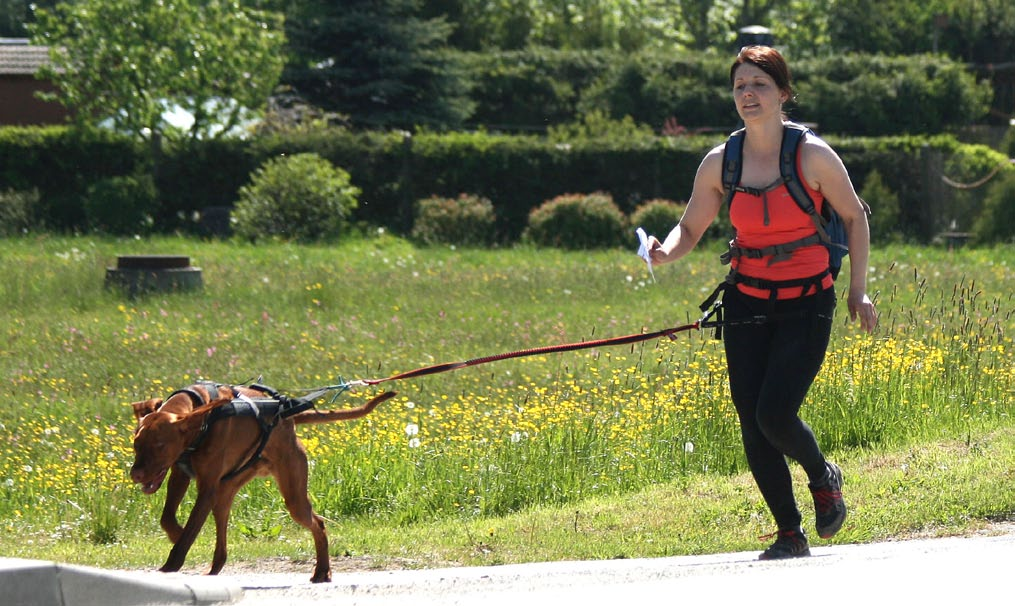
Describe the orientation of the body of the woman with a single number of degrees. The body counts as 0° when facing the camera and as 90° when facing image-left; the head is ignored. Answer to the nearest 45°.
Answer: approximately 45°

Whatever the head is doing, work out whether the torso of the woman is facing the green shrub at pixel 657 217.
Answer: no

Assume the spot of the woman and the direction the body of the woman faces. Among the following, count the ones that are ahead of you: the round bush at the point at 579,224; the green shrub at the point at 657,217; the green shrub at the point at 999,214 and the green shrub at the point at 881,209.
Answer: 0

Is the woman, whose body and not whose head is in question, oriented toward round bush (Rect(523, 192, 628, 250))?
no

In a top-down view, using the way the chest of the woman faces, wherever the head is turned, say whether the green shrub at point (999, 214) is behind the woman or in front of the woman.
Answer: behind

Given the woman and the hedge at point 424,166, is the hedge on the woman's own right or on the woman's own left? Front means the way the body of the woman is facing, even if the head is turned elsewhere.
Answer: on the woman's own right

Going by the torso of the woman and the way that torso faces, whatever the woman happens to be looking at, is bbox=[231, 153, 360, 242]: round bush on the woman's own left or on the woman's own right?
on the woman's own right

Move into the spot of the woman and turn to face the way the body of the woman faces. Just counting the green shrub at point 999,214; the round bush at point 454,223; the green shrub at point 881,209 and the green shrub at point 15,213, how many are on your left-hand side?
0

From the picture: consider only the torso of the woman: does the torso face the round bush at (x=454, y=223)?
no

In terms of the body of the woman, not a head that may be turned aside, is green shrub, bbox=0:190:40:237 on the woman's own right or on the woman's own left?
on the woman's own right

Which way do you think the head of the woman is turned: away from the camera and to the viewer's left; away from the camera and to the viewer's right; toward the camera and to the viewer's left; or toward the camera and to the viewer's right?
toward the camera and to the viewer's left

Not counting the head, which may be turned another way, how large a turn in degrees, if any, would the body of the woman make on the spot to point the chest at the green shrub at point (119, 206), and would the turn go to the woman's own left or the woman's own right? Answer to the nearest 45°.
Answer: approximately 90° to the woman's own right
